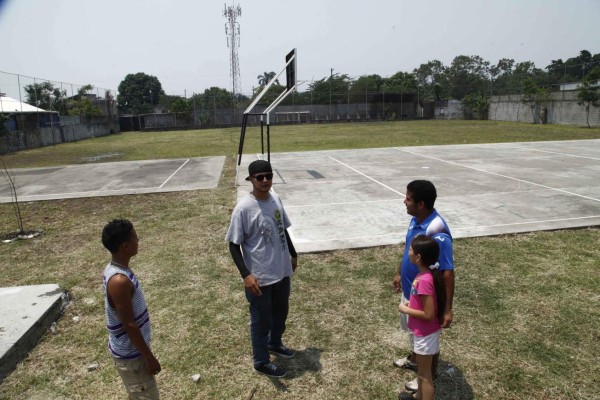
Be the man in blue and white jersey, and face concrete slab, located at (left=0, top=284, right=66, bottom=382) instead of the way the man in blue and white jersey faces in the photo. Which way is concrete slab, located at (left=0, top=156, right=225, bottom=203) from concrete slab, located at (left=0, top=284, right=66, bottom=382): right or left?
right

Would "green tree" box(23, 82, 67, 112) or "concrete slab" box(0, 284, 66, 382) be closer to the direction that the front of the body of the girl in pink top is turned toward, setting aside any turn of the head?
the concrete slab

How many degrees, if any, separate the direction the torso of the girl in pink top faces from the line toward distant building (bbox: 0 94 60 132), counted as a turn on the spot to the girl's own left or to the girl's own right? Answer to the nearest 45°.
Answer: approximately 45° to the girl's own right

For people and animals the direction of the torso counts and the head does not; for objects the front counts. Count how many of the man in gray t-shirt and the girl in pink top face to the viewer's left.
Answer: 1

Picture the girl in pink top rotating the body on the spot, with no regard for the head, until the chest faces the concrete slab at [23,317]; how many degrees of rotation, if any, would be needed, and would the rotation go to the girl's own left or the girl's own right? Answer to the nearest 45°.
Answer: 0° — they already face it

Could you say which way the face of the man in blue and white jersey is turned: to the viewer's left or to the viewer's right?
to the viewer's left

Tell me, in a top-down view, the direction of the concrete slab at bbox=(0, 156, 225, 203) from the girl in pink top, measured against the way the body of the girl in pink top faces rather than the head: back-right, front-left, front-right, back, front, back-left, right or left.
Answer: front-right

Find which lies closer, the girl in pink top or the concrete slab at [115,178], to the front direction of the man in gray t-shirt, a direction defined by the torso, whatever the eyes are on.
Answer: the girl in pink top

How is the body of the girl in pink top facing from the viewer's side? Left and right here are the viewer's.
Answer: facing to the left of the viewer

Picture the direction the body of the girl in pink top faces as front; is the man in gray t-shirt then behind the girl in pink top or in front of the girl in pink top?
in front

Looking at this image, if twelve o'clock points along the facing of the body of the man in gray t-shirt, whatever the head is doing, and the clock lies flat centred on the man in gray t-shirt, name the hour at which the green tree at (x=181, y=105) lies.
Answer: The green tree is roughly at 7 o'clock from the man in gray t-shirt.

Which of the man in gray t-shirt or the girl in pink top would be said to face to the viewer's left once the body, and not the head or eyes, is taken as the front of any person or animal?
the girl in pink top
